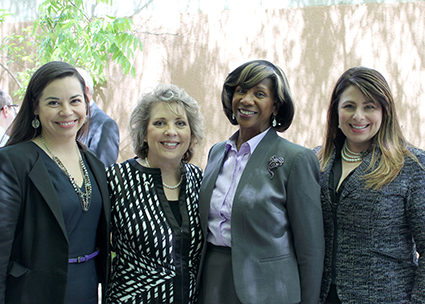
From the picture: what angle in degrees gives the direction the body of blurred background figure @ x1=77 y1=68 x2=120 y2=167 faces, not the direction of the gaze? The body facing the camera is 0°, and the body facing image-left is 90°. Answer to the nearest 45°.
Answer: approximately 90°

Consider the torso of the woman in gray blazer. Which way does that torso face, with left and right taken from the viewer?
facing the viewer and to the left of the viewer

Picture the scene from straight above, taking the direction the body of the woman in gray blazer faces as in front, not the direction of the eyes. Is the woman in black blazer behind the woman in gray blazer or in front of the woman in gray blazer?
in front

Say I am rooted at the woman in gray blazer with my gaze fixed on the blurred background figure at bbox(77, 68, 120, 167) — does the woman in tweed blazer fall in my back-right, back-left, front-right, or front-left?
back-right

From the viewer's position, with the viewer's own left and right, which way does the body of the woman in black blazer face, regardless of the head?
facing the viewer and to the right of the viewer

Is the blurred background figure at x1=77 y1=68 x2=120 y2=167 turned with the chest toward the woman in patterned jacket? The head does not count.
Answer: no

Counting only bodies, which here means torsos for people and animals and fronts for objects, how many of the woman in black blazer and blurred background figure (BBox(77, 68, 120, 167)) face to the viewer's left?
1

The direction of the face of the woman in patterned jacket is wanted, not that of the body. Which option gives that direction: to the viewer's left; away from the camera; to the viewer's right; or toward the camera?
toward the camera

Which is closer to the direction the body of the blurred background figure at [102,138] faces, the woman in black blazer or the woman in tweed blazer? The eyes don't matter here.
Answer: the woman in black blazer

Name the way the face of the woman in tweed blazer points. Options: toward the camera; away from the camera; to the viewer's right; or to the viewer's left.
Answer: toward the camera

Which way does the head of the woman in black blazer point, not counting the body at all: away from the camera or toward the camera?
toward the camera

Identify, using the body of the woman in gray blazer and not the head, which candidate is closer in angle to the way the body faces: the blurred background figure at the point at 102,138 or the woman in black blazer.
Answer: the woman in black blazer

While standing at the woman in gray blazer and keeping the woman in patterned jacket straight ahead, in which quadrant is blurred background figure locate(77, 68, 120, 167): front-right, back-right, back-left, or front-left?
front-right
